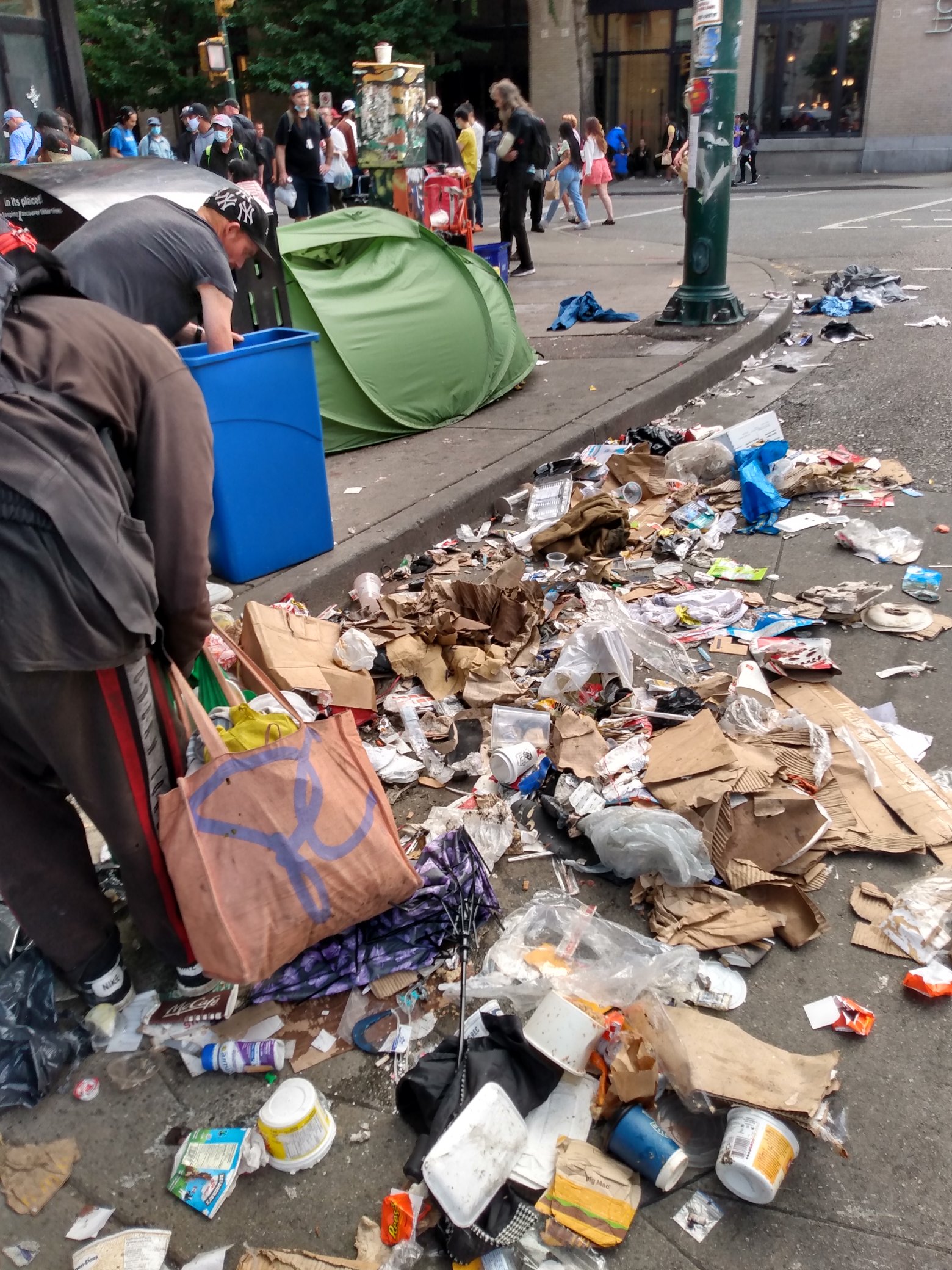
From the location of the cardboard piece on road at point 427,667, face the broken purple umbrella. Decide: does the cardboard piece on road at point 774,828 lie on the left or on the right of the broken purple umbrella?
left

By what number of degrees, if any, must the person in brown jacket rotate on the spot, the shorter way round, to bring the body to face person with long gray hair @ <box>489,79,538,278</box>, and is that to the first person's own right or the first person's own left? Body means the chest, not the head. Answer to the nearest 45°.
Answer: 0° — they already face them

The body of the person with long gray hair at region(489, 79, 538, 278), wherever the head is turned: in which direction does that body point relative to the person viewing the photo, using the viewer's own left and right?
facing to the left of the viewer

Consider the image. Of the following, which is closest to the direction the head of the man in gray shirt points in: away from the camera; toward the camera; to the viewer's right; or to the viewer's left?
to the viewer's right

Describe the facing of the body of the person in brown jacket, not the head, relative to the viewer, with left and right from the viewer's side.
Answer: facing away from the viewer and to the right of the viewer

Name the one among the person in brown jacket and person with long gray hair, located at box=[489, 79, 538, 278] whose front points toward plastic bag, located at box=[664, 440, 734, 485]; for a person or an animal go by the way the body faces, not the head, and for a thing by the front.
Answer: the person in brown jacket

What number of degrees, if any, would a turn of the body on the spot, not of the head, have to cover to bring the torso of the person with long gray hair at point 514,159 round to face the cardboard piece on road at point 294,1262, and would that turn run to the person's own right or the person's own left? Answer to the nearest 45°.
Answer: approximately 90° to the person's own left

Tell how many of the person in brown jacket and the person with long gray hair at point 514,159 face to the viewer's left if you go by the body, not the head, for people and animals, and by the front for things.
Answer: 1

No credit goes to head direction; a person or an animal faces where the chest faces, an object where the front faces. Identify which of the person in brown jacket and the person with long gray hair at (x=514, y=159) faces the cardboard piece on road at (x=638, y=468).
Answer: the person in brown jacket

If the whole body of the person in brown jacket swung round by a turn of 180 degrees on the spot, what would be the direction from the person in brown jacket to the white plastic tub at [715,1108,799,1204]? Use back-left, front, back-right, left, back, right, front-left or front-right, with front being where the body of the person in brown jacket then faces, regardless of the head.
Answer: left
